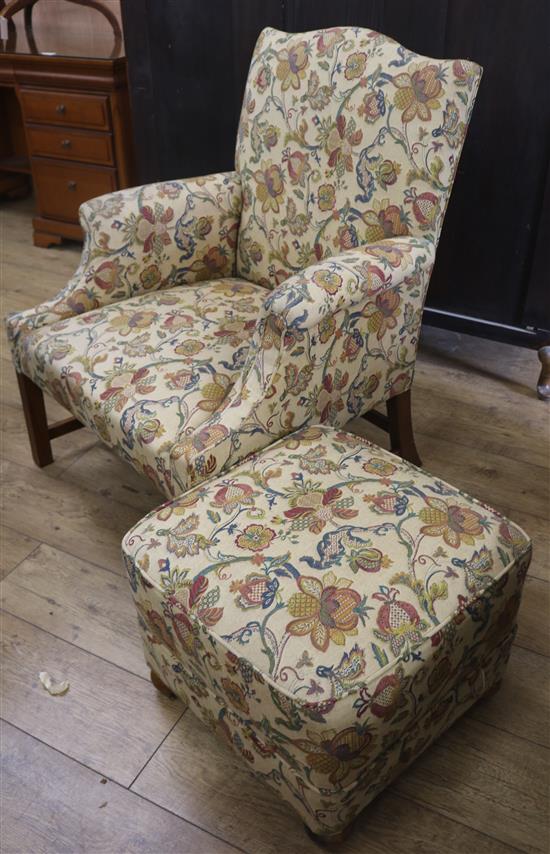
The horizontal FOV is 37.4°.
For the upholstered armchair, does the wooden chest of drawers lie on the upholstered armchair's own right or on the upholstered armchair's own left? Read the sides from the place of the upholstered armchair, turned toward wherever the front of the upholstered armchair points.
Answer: on the upholstered armchair's own right

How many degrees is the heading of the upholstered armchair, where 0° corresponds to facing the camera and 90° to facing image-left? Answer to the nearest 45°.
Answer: approximately 45°
